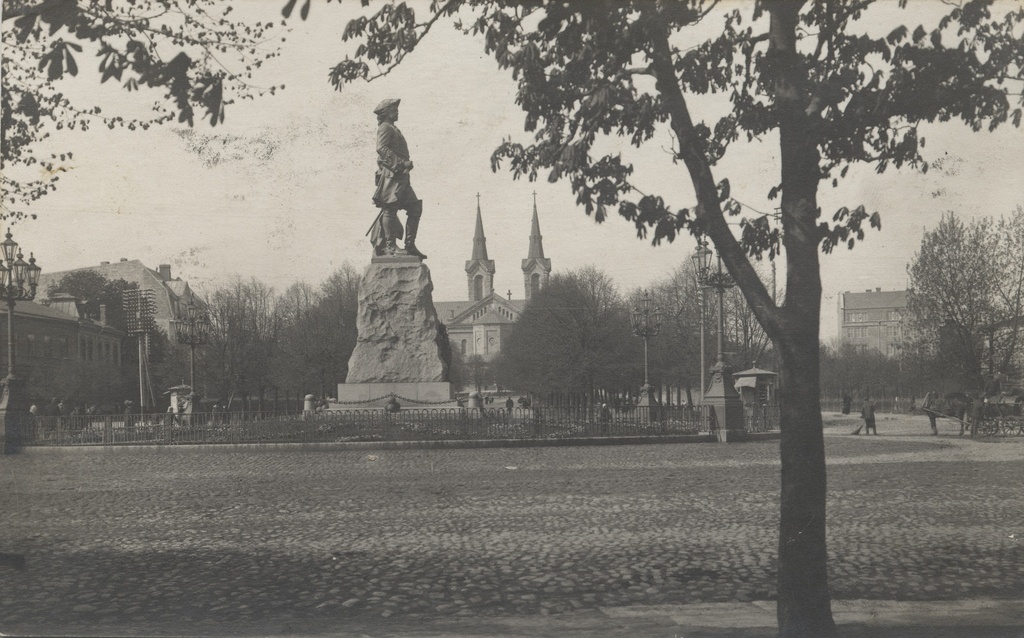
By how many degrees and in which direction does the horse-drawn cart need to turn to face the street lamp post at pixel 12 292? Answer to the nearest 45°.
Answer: approximately 45° to its left

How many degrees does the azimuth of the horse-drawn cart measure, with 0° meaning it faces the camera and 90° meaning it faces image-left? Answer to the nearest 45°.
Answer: approximately 90°

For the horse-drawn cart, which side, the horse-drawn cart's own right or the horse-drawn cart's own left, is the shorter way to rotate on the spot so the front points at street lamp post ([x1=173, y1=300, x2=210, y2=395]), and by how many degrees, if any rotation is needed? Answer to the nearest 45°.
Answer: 0° — it already faces it

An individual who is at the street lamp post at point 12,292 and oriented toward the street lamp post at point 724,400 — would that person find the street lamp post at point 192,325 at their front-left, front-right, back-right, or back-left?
front-left

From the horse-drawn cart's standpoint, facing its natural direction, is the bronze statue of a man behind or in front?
in front

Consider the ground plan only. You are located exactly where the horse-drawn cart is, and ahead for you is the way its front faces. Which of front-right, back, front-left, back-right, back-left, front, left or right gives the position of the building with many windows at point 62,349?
front-left

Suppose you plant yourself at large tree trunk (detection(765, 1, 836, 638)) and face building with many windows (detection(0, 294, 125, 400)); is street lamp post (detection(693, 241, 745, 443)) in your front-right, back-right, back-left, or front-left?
front-right

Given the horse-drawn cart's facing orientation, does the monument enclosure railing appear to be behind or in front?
in front

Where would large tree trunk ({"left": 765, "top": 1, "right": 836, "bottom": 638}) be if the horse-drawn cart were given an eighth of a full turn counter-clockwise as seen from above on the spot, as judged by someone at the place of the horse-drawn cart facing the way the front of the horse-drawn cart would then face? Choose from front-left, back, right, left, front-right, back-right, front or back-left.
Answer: front-left
